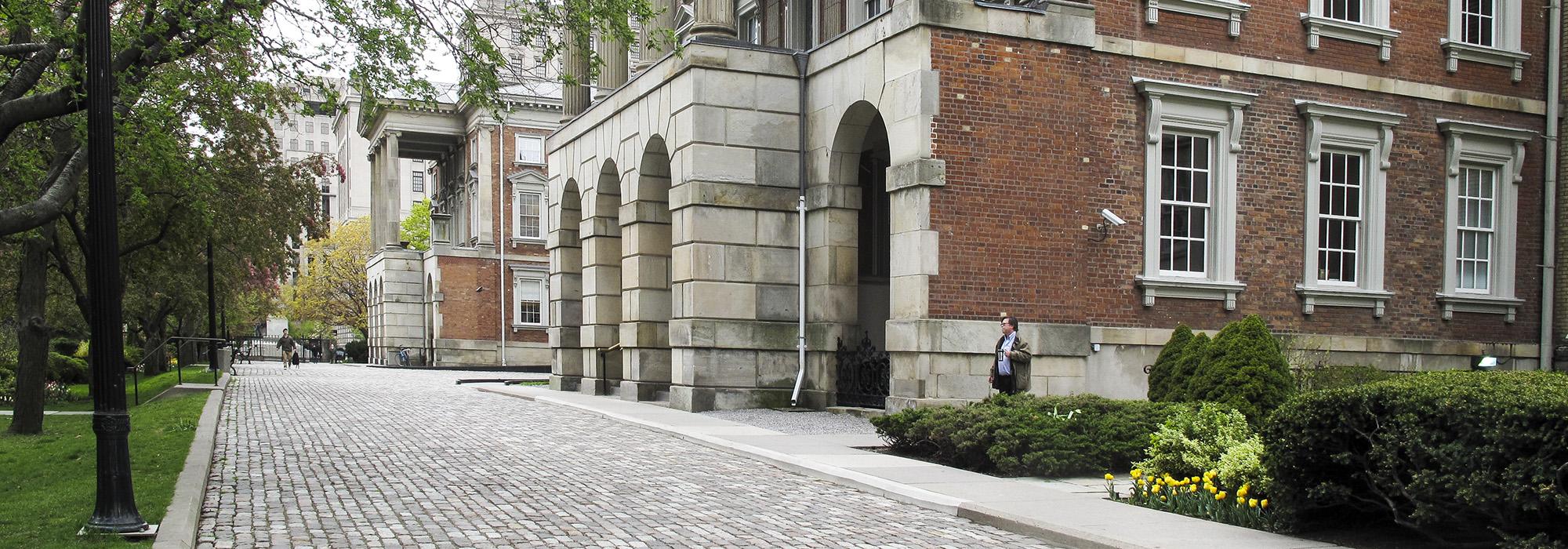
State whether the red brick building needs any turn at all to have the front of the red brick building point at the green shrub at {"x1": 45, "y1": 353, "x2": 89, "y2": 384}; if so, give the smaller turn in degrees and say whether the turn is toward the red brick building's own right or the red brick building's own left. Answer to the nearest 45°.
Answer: approximately 45° to the red brick building's own right

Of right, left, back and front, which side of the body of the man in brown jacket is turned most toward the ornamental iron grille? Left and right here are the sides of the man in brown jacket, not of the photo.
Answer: right

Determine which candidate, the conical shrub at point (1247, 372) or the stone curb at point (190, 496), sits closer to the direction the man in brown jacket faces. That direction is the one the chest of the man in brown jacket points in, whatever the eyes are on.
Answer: the stone curb

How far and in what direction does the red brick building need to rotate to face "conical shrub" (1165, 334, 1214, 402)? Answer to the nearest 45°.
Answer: approximately 45° to its left

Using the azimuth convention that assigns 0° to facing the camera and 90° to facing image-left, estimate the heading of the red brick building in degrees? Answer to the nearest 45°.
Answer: approximately 45°

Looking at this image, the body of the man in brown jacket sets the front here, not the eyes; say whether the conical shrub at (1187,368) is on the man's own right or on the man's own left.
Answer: on the man's own left

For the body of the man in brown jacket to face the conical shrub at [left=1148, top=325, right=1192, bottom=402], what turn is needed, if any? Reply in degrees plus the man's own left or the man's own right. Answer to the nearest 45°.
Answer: approximately 135° to the man's own left
